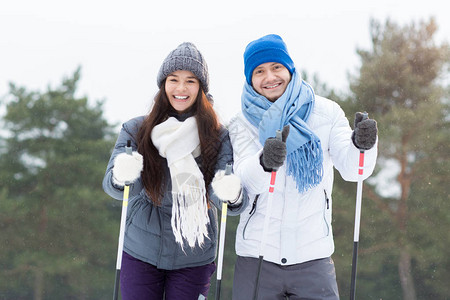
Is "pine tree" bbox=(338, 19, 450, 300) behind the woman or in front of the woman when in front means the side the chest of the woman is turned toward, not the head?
behind

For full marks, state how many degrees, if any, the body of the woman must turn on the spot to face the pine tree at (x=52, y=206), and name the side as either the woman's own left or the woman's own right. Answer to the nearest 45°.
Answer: approximately 180°

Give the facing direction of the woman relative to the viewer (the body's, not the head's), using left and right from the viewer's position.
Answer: facing the viewer

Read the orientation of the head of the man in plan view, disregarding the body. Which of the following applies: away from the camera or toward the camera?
toward the camera

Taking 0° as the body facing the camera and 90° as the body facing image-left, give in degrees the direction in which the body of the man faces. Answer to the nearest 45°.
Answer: approximately 0°

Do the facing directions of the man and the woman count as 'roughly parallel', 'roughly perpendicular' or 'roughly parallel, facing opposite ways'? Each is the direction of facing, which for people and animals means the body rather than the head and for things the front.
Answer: roughly parallel

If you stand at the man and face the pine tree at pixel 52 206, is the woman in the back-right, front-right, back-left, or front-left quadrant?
front-left

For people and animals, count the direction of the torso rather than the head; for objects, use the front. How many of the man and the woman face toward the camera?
2

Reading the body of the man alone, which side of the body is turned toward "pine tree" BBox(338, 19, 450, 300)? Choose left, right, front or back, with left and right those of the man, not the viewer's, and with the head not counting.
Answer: back
